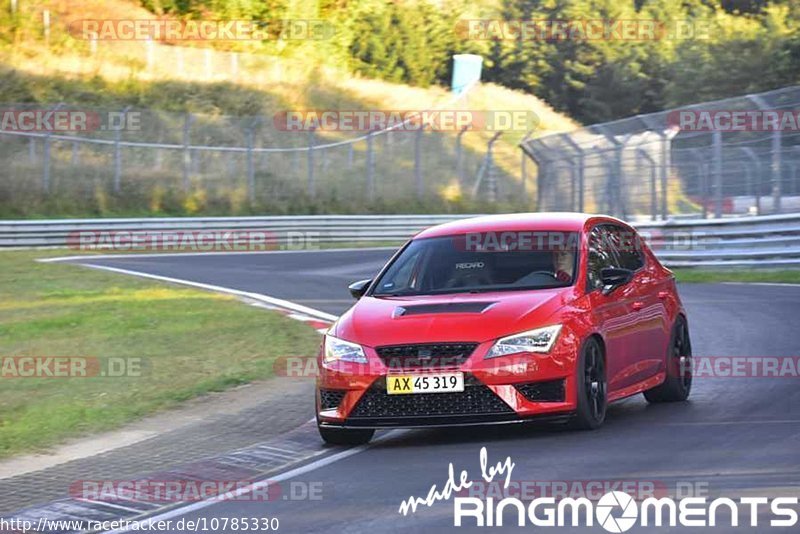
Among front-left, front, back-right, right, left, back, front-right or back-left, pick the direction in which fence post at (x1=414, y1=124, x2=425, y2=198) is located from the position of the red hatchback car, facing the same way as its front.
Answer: back-right

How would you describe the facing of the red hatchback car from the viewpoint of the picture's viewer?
facing the viewer and to the left of the viewer

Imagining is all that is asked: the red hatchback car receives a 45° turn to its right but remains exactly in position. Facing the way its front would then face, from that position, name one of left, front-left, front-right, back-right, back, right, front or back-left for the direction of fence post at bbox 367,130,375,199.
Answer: right

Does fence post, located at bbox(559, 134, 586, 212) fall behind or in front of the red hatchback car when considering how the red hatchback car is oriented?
behind

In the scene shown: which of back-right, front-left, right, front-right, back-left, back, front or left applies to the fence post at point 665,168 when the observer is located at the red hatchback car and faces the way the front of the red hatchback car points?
back-right

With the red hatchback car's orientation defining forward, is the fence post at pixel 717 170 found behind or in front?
behind

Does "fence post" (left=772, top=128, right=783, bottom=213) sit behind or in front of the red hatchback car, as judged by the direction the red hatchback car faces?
behind

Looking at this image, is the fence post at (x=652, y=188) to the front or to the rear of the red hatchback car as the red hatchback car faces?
to the rear
